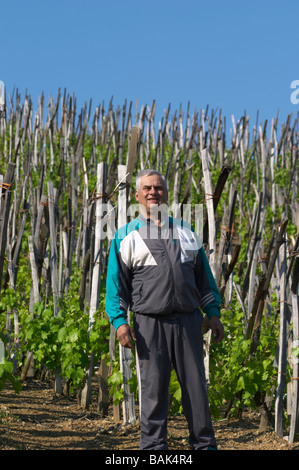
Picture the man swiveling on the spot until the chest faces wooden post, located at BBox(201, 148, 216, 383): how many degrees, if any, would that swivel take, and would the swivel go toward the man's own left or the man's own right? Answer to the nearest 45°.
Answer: approximately 180°

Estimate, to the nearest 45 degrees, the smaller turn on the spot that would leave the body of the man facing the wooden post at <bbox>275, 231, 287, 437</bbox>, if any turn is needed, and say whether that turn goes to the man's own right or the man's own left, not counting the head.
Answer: approximately 135° to the man's own left

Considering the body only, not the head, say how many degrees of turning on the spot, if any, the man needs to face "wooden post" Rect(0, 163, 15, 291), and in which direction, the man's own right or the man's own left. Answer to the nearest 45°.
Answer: approximately 135° to the man's own right

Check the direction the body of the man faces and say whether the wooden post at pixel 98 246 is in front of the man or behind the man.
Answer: behind

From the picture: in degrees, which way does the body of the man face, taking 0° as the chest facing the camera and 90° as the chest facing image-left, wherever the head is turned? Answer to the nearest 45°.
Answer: approximately 0°

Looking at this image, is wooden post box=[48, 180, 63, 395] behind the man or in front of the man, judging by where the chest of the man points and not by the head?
behind

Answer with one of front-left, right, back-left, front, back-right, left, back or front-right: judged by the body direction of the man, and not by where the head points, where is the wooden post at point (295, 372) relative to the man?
back-left
